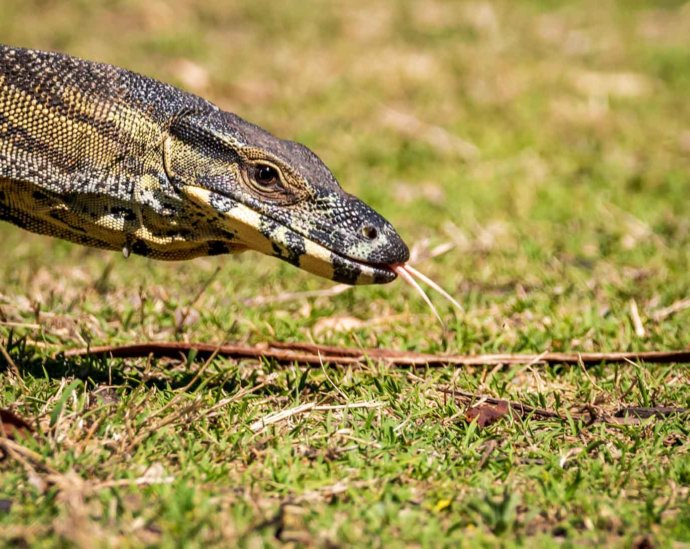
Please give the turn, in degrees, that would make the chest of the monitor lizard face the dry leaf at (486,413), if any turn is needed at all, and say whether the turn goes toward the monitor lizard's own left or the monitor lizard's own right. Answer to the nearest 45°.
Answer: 0° — it already faces it

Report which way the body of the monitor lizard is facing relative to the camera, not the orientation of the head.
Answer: to the viewer's right
